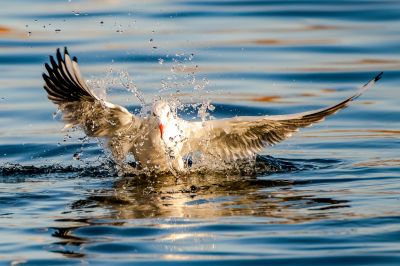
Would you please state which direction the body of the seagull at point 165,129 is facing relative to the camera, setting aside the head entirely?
toward the camera
